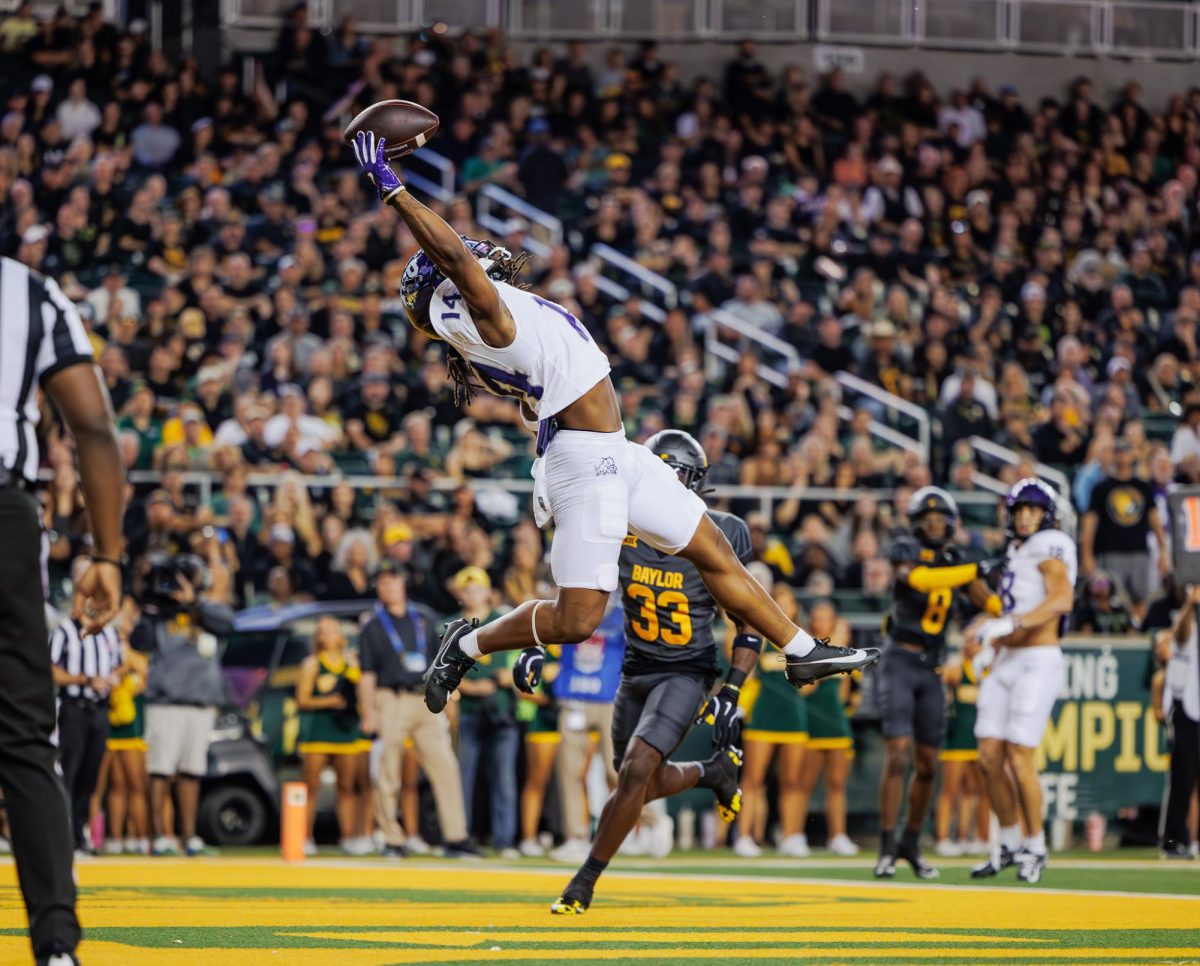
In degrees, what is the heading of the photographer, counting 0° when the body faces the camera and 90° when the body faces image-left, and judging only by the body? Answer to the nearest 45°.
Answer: approximately 0°

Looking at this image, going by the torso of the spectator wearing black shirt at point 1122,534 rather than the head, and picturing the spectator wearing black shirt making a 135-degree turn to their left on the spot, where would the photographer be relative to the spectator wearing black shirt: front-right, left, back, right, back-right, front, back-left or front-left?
back

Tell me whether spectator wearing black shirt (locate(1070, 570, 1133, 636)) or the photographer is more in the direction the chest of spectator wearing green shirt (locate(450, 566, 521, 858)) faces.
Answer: the photographer

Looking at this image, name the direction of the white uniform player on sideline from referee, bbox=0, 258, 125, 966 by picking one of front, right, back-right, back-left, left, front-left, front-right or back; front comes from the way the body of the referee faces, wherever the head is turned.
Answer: front-right

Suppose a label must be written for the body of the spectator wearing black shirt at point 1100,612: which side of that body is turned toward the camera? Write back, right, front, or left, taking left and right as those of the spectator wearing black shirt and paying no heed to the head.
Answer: front

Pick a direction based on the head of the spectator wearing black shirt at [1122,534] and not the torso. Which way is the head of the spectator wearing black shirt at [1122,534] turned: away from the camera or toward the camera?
toward the camera

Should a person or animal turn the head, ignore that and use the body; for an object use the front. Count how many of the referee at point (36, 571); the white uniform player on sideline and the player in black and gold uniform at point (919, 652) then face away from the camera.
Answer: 1

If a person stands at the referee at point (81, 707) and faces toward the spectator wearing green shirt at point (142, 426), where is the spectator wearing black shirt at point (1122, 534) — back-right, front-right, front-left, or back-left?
front-right

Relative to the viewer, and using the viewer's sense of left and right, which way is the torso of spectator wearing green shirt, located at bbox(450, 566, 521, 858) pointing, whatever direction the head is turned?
facing the viewer

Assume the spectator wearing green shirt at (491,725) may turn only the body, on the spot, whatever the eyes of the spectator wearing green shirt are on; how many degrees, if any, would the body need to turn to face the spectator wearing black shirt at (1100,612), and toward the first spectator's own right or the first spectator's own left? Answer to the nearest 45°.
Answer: approximately 135° to the first spectator's own left

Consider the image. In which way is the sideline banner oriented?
toward the camera

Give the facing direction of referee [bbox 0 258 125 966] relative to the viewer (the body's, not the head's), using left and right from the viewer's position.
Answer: facing away from the viewer

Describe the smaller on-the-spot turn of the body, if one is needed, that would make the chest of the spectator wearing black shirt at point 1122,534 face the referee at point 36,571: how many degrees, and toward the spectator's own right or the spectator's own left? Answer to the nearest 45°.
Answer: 0° — they already face them
